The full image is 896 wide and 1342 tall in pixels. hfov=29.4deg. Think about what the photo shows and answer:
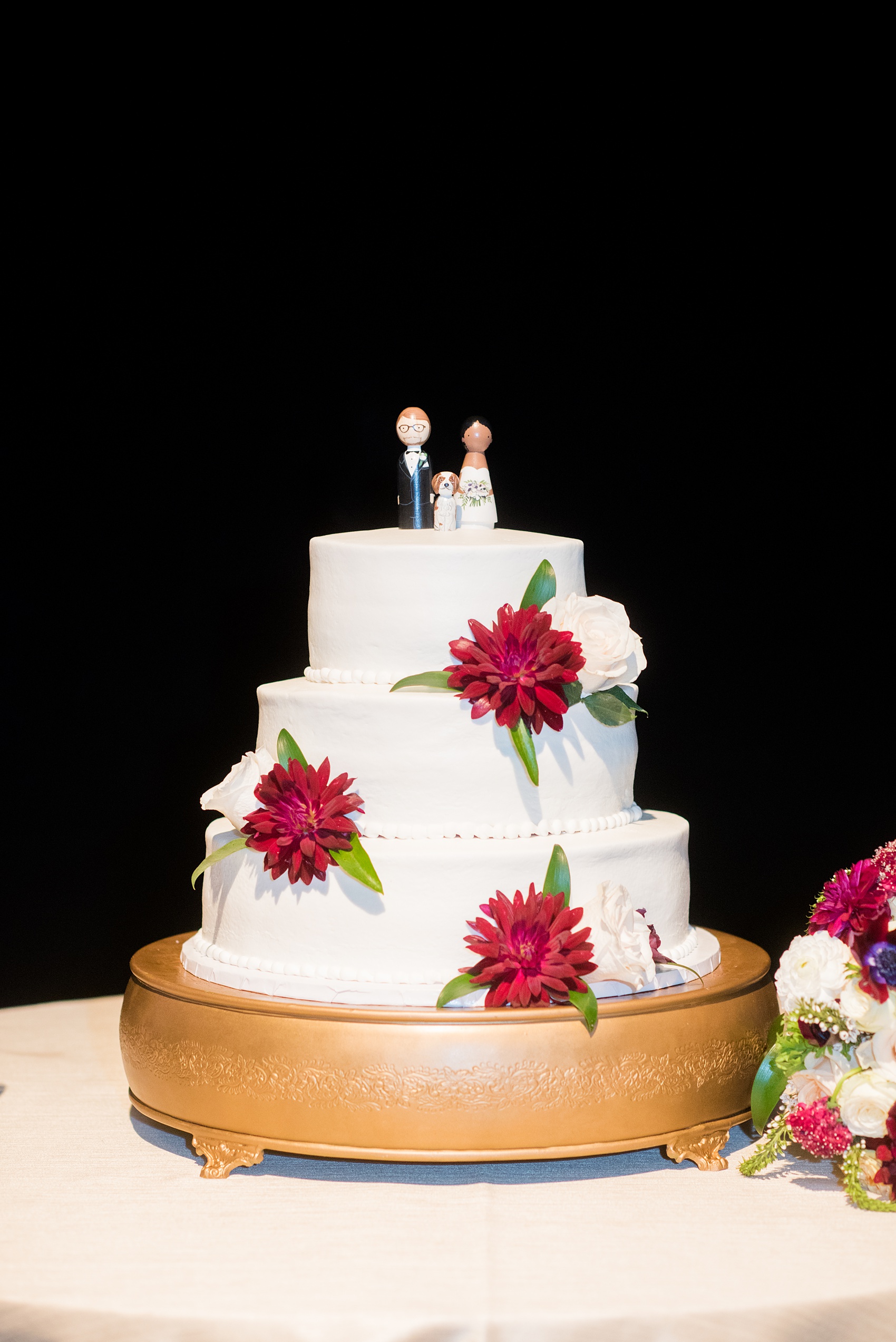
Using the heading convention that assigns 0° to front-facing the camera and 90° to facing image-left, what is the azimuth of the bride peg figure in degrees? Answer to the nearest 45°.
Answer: approximately 0°

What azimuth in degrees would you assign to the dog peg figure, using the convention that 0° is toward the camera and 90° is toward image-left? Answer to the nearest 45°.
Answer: approximately 0°

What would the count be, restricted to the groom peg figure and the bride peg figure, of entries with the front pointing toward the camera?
2
